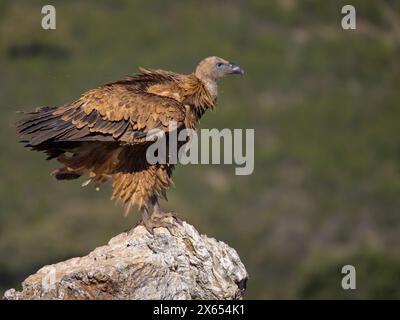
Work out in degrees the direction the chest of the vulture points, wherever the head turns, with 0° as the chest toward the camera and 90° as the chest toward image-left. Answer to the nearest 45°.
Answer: approximately 270°
